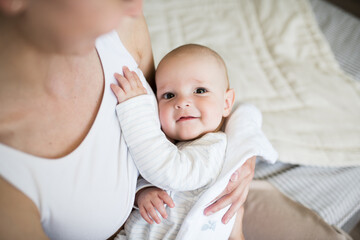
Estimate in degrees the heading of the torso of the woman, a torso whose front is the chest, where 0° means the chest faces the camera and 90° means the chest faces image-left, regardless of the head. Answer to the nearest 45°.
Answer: approximately 315°
